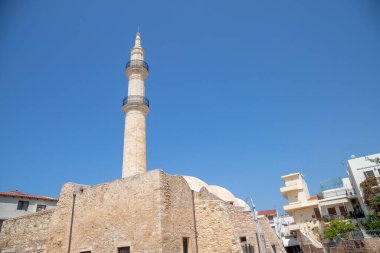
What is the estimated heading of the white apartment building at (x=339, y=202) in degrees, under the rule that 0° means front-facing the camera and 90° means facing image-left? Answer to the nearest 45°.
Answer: approximately 45°

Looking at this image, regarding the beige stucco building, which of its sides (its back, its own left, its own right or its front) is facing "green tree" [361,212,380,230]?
left

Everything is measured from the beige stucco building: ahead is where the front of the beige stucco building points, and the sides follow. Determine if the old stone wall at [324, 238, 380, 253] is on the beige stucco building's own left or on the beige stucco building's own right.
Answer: on the beige stucco building's own left

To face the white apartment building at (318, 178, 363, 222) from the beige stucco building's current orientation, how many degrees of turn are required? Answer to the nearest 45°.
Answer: approximately 135° to its left

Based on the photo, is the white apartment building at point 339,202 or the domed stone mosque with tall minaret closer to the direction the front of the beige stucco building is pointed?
the domed stone mosque with tall minaret
